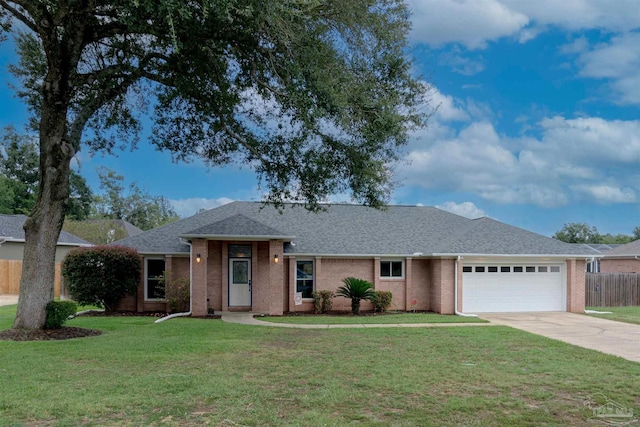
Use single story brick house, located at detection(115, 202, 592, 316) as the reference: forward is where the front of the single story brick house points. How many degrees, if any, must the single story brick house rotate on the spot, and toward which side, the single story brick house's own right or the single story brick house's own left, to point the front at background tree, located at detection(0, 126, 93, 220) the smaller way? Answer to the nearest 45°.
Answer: approximately 135° to the single story brick house's own right

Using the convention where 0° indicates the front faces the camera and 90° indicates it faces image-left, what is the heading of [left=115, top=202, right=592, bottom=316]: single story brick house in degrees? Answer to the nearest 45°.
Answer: approximately 0°

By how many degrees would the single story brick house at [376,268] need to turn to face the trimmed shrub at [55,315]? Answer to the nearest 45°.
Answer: approximately 45° to its right

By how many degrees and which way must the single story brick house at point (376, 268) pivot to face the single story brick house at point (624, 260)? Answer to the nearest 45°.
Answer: approximately 135° to its left

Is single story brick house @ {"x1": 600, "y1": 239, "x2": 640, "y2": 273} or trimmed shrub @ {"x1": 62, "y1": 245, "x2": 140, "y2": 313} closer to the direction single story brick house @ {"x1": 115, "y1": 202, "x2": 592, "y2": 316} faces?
the trimmed shrub

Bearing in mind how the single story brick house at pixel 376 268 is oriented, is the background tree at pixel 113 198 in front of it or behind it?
behind

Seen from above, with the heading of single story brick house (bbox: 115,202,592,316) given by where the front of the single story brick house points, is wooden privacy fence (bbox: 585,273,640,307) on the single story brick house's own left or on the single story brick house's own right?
on the single story brick house's own left
